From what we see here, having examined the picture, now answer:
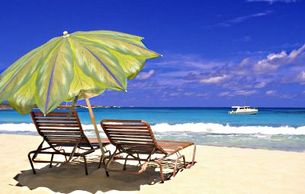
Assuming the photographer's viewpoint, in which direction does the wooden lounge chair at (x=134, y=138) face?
facing away from the viewer and to the right of the viewer

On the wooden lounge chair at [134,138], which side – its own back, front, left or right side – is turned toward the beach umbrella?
back

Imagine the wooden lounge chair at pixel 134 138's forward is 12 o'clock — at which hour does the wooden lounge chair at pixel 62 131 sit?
the wooden lounge chair at pixel 62 131 is roughly at 8 o'clock from the wooden lounge chair at pixel 134 138.

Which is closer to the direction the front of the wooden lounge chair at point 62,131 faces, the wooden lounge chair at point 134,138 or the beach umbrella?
the wooden lounge chair

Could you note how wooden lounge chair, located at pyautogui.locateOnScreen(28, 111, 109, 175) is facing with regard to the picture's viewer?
facing away from the viewer and to the right of the viewer

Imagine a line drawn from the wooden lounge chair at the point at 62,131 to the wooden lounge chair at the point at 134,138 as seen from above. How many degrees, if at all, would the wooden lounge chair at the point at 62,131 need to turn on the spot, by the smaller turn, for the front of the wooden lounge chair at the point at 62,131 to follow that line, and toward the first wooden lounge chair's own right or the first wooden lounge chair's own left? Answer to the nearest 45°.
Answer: approximately 90° to the first wooden lounge chair's own right
